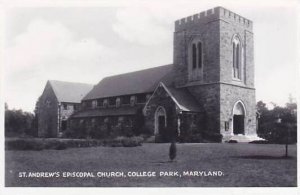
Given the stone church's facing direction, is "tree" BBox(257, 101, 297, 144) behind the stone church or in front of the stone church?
in front

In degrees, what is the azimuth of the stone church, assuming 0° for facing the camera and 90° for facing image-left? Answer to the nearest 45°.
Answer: approximately 315°

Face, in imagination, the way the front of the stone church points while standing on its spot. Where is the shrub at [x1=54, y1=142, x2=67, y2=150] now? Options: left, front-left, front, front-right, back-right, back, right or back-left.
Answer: right
